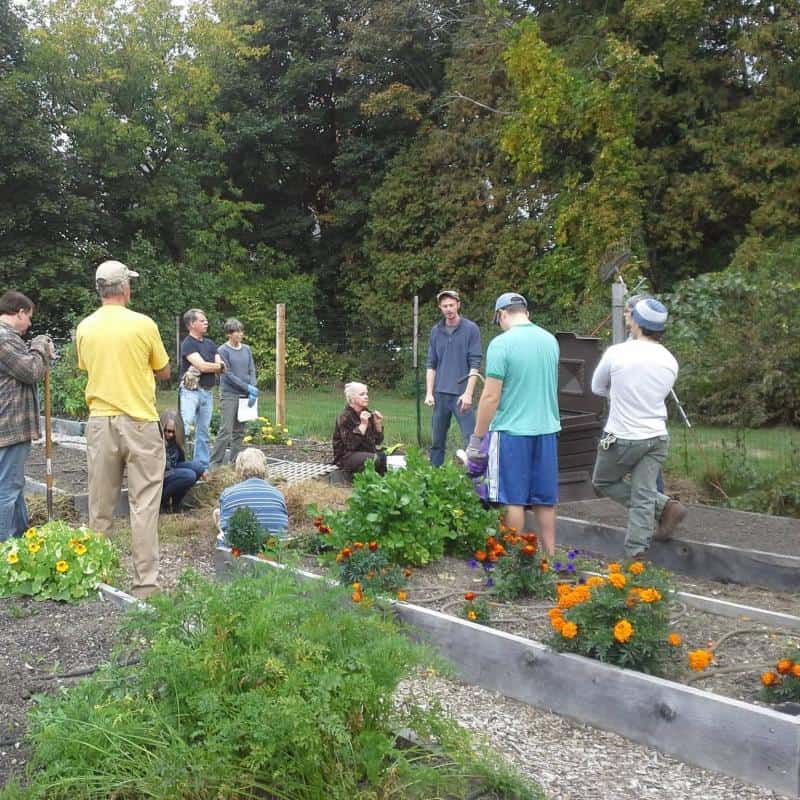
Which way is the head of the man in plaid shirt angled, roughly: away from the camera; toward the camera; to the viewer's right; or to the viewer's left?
to the viewer's right

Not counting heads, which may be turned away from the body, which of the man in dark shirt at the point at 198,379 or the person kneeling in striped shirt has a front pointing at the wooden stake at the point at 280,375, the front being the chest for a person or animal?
the person kneeling in striped shirt

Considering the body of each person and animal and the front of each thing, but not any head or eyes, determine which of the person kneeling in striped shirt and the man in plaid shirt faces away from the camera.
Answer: the person kneeling in striped shirt

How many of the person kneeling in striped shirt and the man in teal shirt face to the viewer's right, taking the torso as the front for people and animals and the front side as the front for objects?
0

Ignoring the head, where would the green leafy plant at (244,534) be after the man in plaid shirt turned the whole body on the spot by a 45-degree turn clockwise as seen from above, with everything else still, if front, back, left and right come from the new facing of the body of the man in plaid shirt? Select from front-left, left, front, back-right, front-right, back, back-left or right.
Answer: front

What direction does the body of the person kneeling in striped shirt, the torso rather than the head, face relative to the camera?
away from the camera

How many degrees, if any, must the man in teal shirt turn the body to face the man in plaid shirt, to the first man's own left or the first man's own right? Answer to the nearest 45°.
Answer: approximately 45° to the first man's own left

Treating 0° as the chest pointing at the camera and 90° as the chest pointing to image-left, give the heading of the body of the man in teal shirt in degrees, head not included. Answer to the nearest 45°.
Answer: approximately 135°

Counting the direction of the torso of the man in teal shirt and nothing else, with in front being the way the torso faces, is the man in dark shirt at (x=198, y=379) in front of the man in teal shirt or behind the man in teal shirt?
in front

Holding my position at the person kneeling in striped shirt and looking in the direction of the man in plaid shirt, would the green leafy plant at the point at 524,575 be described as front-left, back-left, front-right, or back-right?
back-left

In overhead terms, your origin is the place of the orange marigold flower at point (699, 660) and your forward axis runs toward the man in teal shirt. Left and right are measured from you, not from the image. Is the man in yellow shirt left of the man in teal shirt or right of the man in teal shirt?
left

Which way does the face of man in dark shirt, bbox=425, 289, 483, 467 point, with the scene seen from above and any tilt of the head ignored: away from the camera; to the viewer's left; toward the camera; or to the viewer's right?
toward the camera

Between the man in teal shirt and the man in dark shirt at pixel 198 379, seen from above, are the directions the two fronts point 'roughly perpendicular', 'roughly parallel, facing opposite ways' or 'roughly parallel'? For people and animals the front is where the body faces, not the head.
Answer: roughly parallel, facing opposite ways

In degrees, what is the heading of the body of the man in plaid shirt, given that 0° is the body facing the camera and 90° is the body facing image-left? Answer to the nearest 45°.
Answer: approximately 270°

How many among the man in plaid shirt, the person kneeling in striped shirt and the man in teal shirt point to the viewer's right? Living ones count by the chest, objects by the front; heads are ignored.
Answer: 1

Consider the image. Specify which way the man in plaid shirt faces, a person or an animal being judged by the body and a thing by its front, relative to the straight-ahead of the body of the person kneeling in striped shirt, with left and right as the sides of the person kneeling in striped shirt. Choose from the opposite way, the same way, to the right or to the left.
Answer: to the right

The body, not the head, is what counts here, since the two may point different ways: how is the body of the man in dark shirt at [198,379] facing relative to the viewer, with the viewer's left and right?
facing the viewer and to the right of the viewer
